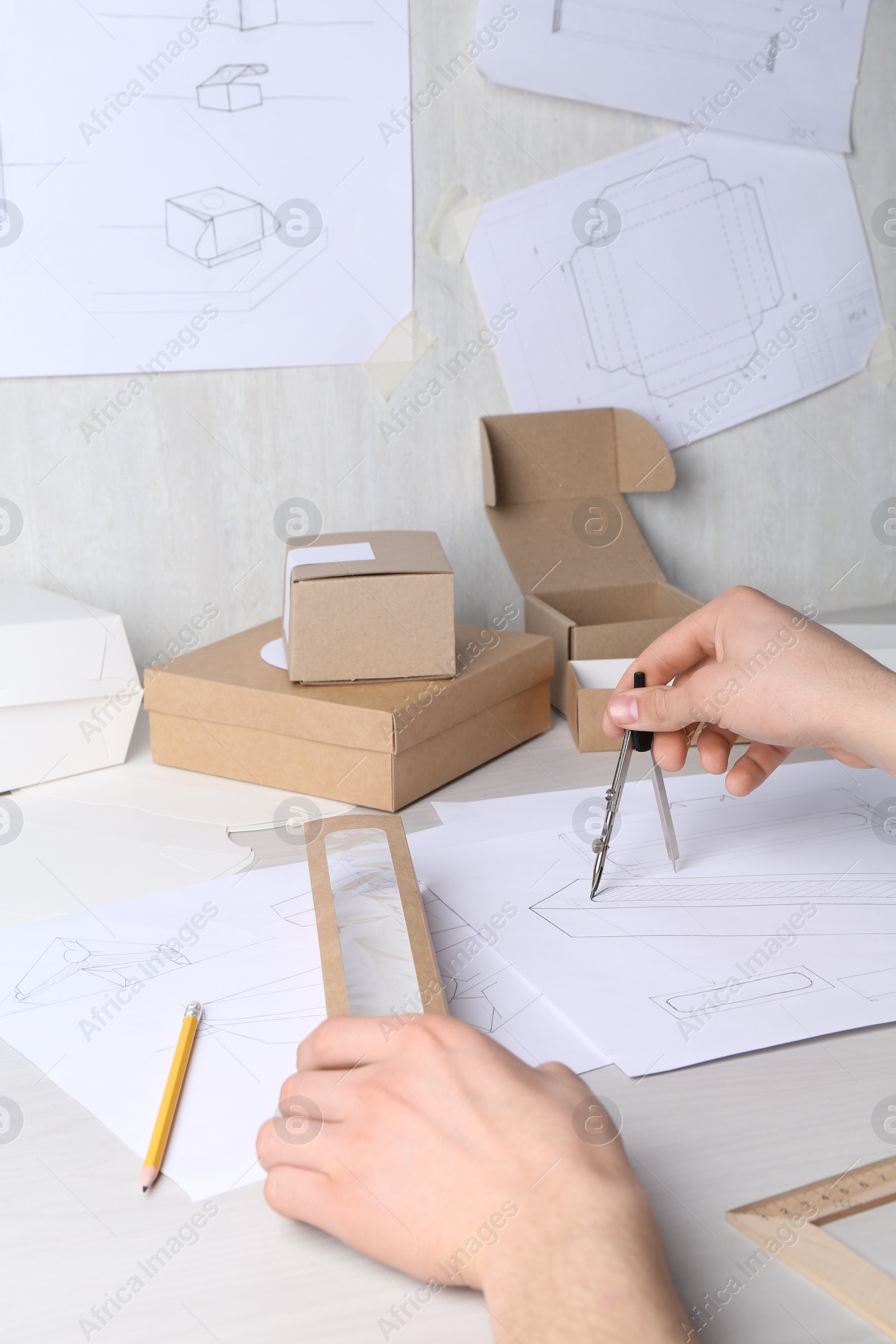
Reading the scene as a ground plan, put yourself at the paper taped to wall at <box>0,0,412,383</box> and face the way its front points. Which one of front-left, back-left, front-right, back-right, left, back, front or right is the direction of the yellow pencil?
front

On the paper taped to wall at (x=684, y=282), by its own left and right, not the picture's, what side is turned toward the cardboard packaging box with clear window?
front

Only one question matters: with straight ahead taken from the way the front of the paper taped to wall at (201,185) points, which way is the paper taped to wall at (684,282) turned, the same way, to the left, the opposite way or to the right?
the same way

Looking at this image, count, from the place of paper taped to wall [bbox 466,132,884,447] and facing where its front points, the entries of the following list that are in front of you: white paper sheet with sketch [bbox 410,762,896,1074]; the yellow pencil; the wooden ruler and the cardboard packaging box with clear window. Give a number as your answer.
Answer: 4

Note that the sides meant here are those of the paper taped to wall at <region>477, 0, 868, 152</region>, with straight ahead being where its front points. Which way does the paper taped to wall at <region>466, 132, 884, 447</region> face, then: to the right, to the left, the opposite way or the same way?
the same way

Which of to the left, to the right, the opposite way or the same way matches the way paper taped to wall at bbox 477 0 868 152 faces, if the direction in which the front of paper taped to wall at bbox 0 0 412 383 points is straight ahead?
the same way

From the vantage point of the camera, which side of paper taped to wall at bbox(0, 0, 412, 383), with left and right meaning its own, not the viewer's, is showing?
front

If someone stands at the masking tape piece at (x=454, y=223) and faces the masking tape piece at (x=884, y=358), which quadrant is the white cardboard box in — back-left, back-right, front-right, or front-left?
back-right

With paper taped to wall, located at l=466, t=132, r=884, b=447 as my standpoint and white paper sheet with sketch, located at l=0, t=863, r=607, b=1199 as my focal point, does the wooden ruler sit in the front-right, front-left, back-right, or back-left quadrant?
front-left

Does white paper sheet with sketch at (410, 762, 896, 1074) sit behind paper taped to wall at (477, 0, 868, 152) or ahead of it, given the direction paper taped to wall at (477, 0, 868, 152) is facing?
ahead

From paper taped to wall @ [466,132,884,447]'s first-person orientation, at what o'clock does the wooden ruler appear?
The wooden ruler is roughly at 12 o'clock from the paper taped to wall.

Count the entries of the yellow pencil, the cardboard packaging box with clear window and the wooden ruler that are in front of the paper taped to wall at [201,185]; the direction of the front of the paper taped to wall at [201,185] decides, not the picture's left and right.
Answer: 3

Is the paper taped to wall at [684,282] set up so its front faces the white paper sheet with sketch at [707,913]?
yes

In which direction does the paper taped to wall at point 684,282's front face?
toward the camera

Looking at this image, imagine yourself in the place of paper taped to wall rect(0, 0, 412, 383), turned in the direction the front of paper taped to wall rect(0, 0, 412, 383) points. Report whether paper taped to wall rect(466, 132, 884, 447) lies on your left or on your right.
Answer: on your left
